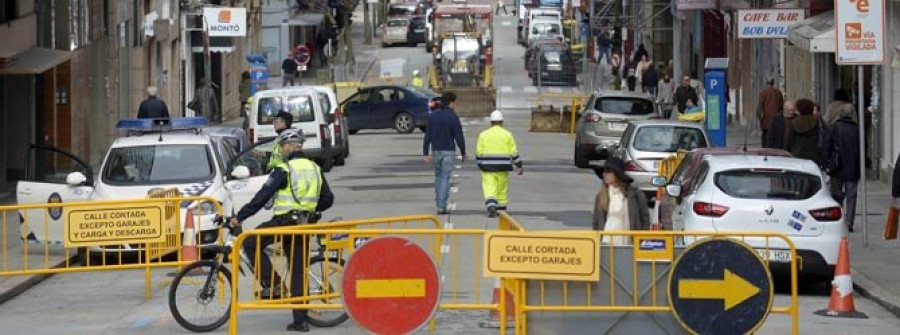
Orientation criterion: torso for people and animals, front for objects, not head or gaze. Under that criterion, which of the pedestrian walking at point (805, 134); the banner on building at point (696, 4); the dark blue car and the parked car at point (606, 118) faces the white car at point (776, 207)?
the banner on building

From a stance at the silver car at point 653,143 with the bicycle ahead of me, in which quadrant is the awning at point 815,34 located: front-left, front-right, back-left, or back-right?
back-left

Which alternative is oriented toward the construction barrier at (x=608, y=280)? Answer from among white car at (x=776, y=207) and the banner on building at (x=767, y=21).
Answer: the banner on building

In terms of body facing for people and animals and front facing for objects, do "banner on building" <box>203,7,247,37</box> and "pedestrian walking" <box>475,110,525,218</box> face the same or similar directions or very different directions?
very different directions

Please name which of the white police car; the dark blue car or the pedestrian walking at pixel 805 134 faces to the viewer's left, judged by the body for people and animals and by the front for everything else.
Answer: the dark blue car

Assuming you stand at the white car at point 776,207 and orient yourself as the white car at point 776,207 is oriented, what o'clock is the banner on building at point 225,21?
The banner on building is roughly at 11 o'clock from the white car.

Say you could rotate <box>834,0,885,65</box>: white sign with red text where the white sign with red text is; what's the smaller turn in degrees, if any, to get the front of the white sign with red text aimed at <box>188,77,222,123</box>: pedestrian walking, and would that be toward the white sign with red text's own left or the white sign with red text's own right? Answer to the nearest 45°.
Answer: approximately 135° to the white sign with red text's own right

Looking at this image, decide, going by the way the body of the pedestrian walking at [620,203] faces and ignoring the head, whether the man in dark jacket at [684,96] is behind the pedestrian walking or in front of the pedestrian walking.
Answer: behind

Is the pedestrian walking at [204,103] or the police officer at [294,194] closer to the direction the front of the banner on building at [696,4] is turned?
the police officer

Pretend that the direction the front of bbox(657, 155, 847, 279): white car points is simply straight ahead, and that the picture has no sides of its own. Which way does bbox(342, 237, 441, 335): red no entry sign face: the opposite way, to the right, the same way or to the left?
the opposite way
